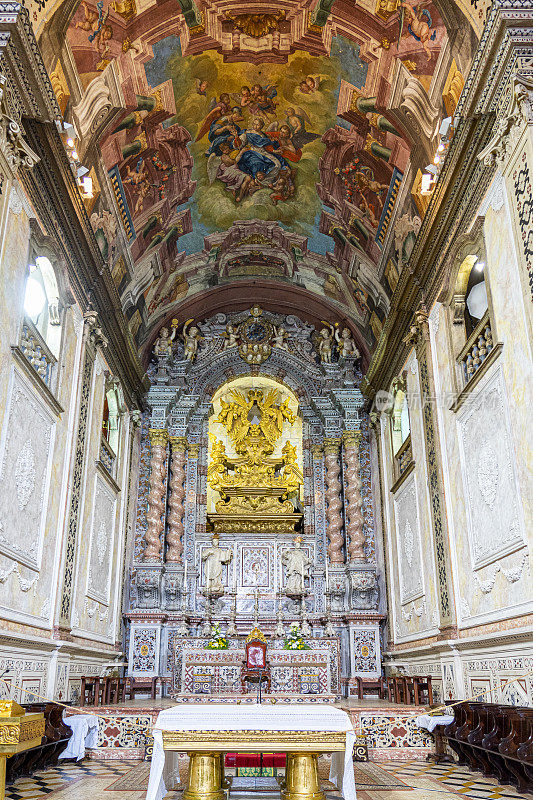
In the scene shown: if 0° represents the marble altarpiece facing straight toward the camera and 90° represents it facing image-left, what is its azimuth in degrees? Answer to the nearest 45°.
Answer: approximately 0°

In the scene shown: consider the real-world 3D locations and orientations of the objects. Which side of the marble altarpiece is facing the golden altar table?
front

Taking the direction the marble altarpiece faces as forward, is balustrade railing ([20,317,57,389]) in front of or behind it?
in front

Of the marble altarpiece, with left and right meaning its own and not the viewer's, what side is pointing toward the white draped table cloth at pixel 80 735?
front

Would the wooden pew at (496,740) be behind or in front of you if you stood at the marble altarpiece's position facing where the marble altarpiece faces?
in front

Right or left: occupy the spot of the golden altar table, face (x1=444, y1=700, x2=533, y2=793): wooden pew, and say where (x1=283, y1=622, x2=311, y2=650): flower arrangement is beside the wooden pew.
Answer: left

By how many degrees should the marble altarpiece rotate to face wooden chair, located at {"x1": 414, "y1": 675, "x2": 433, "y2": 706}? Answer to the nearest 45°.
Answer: approximately 45° to its left

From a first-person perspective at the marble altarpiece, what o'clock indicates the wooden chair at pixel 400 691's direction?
The wooden chair is roughly at 11 o'clock from the marble altarpiece.
